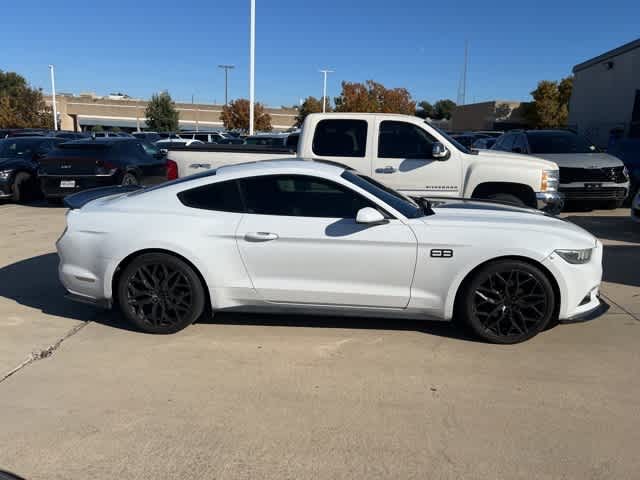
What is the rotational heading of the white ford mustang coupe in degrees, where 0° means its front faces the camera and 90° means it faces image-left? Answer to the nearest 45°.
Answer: approximately 270°

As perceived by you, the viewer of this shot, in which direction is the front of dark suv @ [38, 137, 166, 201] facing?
facing away from the viewer and to the right of the viewer

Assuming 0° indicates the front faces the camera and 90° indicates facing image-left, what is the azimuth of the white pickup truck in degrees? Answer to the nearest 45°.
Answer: approximately 270°

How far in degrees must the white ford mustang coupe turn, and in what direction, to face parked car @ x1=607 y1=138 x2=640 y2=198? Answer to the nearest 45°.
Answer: approximately 45° to its left

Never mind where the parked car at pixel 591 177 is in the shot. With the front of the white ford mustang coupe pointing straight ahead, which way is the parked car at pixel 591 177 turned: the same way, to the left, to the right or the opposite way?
to the right

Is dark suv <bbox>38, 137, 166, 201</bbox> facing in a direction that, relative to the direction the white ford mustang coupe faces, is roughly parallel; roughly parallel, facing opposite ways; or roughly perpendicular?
roughly perpendicular

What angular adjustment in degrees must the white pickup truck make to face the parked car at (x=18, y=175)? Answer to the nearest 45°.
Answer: approximately 135° to its left

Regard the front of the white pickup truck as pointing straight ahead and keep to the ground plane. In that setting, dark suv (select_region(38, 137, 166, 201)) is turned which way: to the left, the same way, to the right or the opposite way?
to the left

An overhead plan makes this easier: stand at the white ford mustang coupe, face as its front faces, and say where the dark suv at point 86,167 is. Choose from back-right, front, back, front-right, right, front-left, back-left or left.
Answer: back-left

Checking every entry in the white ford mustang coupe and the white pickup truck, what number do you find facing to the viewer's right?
2

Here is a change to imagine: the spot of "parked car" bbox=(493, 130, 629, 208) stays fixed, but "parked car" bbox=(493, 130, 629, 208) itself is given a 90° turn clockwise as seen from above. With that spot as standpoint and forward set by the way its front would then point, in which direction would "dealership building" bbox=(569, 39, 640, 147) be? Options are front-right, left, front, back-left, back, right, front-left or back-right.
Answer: back-right
